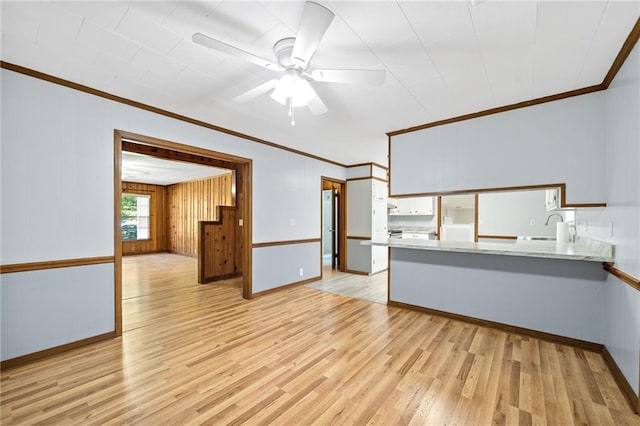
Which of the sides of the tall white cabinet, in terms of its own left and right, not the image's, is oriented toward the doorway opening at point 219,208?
right

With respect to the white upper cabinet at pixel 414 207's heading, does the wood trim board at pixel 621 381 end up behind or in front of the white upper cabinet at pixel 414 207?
in front

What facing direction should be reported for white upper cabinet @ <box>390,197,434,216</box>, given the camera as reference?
facing the viewer

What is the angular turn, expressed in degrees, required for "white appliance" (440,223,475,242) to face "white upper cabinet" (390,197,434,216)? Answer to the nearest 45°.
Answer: approximately 90° to its right

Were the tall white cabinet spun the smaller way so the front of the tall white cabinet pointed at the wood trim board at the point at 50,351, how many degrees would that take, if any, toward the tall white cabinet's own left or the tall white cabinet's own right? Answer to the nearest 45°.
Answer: approximately 90° to the tall white cabinet's own right

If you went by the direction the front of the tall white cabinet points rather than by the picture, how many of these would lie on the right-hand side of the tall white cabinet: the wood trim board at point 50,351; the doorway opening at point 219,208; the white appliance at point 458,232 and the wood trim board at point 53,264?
3

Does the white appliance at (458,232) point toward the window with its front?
no

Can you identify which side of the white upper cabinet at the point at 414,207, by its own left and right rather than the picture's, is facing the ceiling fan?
front

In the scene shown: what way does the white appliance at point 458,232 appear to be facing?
toward the camera

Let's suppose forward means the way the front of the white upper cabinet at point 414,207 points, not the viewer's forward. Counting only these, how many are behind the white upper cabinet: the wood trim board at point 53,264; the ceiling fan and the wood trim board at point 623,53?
0

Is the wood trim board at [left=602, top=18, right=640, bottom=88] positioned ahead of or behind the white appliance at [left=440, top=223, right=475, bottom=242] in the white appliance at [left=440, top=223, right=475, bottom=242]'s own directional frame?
ahead

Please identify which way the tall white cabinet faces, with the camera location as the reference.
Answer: facing the viewer and to the right of the viewer

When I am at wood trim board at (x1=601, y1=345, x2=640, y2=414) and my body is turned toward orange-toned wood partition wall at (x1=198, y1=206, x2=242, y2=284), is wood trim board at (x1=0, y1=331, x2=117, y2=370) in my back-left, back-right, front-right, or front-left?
front-left

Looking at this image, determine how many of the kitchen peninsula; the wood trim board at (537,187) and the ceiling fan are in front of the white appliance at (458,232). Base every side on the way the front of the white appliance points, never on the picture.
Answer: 3

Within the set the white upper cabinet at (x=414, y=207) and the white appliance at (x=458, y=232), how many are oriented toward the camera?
2

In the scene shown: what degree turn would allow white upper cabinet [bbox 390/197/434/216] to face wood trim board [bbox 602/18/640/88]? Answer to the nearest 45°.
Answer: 0° — it already faces it

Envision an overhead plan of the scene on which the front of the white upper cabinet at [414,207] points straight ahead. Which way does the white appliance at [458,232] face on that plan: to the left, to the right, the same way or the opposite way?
the same way
